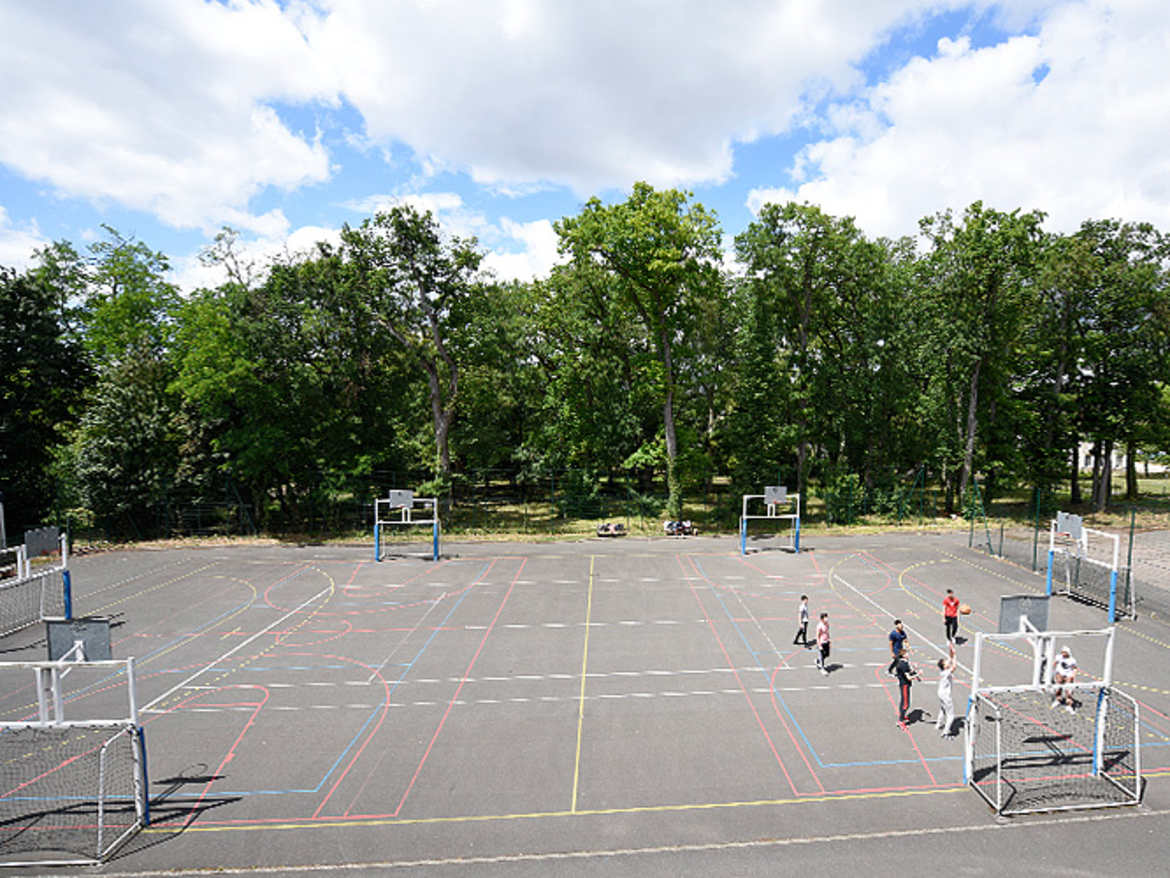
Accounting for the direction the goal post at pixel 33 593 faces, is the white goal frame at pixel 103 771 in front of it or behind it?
in front

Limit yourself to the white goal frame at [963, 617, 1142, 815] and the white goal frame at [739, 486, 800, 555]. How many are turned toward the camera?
1

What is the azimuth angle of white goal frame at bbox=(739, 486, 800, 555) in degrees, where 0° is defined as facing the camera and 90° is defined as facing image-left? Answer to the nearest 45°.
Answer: approximately 0°

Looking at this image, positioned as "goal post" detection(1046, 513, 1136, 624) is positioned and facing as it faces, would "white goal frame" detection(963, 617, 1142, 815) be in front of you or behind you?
in front

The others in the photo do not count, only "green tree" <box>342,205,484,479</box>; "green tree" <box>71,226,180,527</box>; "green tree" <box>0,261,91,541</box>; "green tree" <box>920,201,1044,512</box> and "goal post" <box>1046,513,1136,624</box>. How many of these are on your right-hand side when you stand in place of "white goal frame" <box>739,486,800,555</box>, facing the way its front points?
3

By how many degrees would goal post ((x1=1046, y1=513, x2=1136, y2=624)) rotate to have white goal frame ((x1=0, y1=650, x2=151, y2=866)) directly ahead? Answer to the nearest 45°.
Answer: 0° — it already faces it

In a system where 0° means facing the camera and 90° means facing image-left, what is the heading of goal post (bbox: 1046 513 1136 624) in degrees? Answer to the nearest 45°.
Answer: approximately 45°

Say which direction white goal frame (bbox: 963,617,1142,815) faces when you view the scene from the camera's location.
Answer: facing away from the viewer and to the left of the viewer
